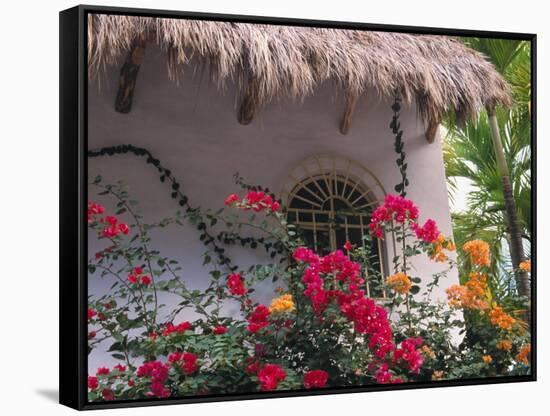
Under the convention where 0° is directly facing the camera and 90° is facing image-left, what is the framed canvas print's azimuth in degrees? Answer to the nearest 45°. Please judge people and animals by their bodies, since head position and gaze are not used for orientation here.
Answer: approximately 315°
